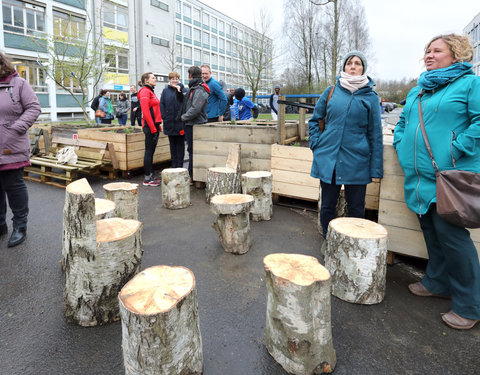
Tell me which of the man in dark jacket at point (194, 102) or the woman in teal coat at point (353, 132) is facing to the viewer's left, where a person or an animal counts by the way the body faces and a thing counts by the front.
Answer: the man in dark jacket

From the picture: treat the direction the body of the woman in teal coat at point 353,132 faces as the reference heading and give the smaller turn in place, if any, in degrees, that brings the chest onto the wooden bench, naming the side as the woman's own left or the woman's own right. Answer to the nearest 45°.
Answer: approximately 135° to the woman's own right

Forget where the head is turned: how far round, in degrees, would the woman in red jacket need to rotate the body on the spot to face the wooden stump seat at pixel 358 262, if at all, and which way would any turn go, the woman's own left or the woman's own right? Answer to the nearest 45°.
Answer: approximately 90° to the woman's own right

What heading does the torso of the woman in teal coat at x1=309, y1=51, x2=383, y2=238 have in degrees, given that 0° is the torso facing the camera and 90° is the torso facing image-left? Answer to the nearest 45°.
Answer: approximately 0°

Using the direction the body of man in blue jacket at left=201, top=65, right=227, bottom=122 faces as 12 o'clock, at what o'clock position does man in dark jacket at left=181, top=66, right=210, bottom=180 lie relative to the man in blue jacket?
The man in dark jacket is roughly at 11 o'clock from the man in blue jacket.

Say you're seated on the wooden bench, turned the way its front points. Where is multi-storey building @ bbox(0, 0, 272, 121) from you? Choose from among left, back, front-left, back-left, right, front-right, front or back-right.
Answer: back-right

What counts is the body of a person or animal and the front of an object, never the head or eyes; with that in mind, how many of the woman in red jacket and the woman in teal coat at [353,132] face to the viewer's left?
0

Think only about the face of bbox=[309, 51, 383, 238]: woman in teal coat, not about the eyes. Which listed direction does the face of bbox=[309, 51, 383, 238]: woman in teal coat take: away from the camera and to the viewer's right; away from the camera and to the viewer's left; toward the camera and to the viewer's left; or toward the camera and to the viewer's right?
toward the camera and to the viewer's left

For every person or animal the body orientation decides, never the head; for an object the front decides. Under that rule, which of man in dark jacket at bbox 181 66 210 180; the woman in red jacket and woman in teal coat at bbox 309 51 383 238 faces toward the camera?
the woman in teal coat

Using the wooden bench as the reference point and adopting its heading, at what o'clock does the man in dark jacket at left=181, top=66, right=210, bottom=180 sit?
The man in dark jacket is roughly at 9 o'clock from the wooden bench.

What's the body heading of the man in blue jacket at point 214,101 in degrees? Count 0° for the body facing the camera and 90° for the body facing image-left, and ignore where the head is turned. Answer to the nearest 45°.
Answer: approximately 45°

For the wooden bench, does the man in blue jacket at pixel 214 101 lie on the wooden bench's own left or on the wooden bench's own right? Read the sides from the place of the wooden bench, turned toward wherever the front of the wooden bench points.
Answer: on the wooden bench's own left

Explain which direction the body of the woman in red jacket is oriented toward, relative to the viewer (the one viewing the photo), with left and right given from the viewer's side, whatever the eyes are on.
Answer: facing to the right of the viewer

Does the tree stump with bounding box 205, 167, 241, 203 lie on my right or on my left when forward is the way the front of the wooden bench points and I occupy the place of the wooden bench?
on my left
